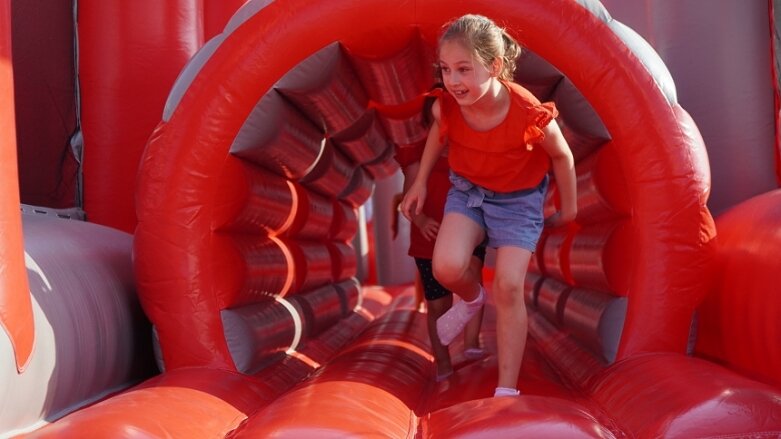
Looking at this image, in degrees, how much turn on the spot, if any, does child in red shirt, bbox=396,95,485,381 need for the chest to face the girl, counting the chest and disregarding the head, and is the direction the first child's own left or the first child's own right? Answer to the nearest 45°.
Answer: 0° — they already face them

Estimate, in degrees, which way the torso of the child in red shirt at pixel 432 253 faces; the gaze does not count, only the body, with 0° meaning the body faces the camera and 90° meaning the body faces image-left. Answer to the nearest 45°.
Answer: approximately 0°
